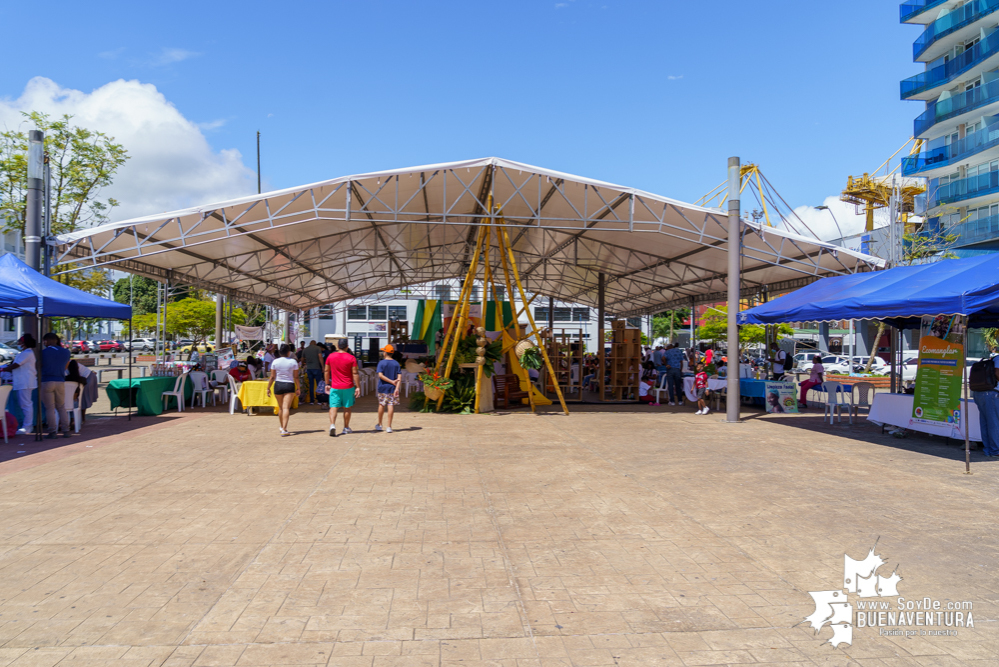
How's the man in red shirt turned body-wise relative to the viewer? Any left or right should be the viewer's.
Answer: facing away from the viewer

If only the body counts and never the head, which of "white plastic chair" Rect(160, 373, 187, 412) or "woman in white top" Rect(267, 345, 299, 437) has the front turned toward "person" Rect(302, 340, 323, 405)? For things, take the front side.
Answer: the woman in white top

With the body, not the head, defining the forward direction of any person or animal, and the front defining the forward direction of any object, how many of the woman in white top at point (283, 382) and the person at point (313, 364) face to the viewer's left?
0

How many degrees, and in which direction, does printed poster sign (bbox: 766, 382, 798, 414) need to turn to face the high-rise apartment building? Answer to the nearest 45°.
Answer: approximately 180°

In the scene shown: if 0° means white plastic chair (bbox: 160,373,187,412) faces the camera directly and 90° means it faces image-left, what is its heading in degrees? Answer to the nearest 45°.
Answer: approximately 90°

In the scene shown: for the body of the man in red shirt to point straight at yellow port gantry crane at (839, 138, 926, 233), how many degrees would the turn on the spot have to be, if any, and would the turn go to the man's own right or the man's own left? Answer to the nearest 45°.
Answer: approximately 45° to the man's own right

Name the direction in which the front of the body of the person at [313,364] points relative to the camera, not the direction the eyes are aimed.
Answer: away from the camera

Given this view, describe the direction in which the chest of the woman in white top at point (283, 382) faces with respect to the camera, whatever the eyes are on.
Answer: away from the camera

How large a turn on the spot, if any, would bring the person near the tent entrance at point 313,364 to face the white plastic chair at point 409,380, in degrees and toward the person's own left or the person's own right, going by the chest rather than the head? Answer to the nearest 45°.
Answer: approximately 45° to the person's own right

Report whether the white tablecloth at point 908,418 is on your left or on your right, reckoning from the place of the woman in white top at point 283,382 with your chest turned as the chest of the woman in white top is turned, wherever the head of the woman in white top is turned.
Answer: on your right

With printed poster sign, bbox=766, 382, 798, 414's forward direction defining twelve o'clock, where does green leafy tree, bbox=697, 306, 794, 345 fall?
The green leafy tree is roughly at 6 o'clock from the printed poster sign.

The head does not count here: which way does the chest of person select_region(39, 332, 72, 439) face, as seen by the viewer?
away from the camera

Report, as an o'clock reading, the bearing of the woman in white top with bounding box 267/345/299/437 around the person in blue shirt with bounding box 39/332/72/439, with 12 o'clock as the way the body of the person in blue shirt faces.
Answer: The woman in white top is roughly at 4 o'clock from the person in blue shirt.

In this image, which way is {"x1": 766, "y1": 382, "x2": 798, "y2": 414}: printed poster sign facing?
toward the camera

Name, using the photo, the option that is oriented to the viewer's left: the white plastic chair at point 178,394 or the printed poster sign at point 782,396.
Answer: the white plastic chair

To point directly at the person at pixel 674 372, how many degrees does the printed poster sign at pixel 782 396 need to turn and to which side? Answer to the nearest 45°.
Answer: approximately 90° to its right
